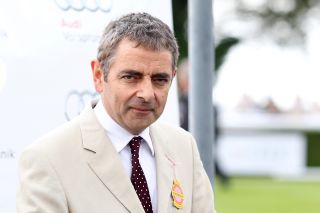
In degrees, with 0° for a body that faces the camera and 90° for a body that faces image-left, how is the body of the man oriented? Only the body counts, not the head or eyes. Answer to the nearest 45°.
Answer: approximately 315°
